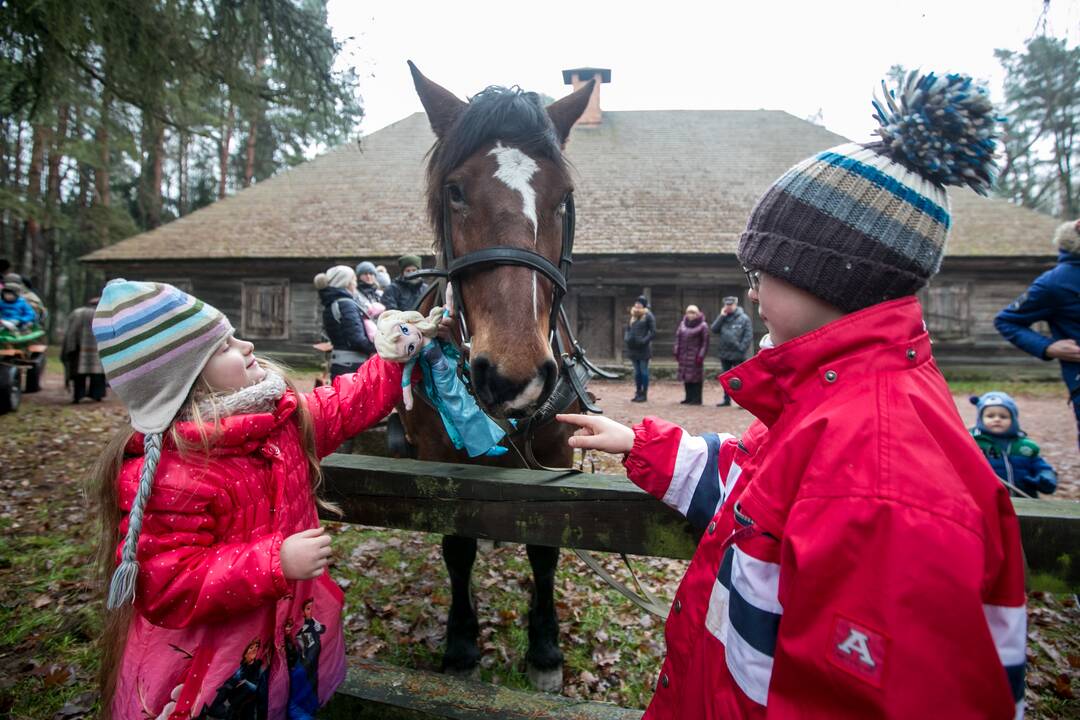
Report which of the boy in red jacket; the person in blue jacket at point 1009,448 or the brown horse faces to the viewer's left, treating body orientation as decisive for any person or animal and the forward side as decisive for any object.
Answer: the boy in red jacket

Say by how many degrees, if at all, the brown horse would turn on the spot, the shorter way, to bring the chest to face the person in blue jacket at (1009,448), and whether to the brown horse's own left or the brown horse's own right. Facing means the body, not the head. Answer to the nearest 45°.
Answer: approximately 90° to the brown horse's own left

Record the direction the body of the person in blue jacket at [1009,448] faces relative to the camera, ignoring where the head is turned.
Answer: toward the camera

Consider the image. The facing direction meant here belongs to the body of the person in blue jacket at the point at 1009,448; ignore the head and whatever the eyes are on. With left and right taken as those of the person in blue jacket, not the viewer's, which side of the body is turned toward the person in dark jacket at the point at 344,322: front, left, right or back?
right

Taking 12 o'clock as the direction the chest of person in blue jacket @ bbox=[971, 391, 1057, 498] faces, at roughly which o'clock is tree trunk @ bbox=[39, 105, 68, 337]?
The tree trunk is roughly at 3 o'clock from the person in blue jacket.

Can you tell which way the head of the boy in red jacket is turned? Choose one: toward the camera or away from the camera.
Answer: away from the camera

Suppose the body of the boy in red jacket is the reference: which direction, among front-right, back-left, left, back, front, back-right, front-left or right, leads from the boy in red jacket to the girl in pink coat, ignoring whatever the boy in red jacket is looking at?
front

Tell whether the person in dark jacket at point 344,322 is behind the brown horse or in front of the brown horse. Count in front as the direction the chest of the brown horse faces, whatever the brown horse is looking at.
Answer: behind

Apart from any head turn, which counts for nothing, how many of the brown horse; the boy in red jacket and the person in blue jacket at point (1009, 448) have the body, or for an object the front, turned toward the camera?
2

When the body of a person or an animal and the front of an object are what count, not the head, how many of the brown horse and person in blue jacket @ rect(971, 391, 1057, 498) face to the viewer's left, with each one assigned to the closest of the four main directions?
0

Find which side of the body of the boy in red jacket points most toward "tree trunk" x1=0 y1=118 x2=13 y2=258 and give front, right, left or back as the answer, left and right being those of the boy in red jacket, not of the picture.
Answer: front

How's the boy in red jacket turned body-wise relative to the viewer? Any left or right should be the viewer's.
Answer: facing to the left of the viewer

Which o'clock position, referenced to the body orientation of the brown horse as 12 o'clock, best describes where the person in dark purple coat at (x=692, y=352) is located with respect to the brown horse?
The person in dark purple coat is roughly at 7 o'clock from the brown horse.
